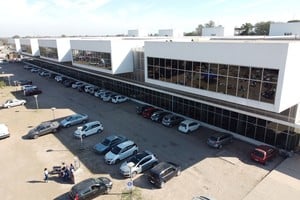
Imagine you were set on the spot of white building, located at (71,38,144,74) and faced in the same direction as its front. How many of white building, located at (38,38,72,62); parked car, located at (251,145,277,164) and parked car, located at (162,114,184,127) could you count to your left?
2

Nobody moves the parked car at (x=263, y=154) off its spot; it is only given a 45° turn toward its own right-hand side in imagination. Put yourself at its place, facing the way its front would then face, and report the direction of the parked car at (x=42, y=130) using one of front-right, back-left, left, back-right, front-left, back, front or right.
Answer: back

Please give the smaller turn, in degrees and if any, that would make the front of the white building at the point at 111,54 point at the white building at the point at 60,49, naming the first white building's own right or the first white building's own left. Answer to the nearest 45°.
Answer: approximately 90° to the first white building's own right

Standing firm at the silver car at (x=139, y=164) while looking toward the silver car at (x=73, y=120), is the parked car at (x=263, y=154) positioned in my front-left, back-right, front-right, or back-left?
back-right

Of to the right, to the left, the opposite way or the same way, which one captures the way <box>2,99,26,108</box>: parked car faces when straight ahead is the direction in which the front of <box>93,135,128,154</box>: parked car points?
the same way

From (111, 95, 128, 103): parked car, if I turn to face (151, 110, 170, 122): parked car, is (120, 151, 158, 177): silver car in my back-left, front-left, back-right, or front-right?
front-right

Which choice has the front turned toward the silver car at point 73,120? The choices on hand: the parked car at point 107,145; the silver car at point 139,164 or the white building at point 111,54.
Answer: the white building
